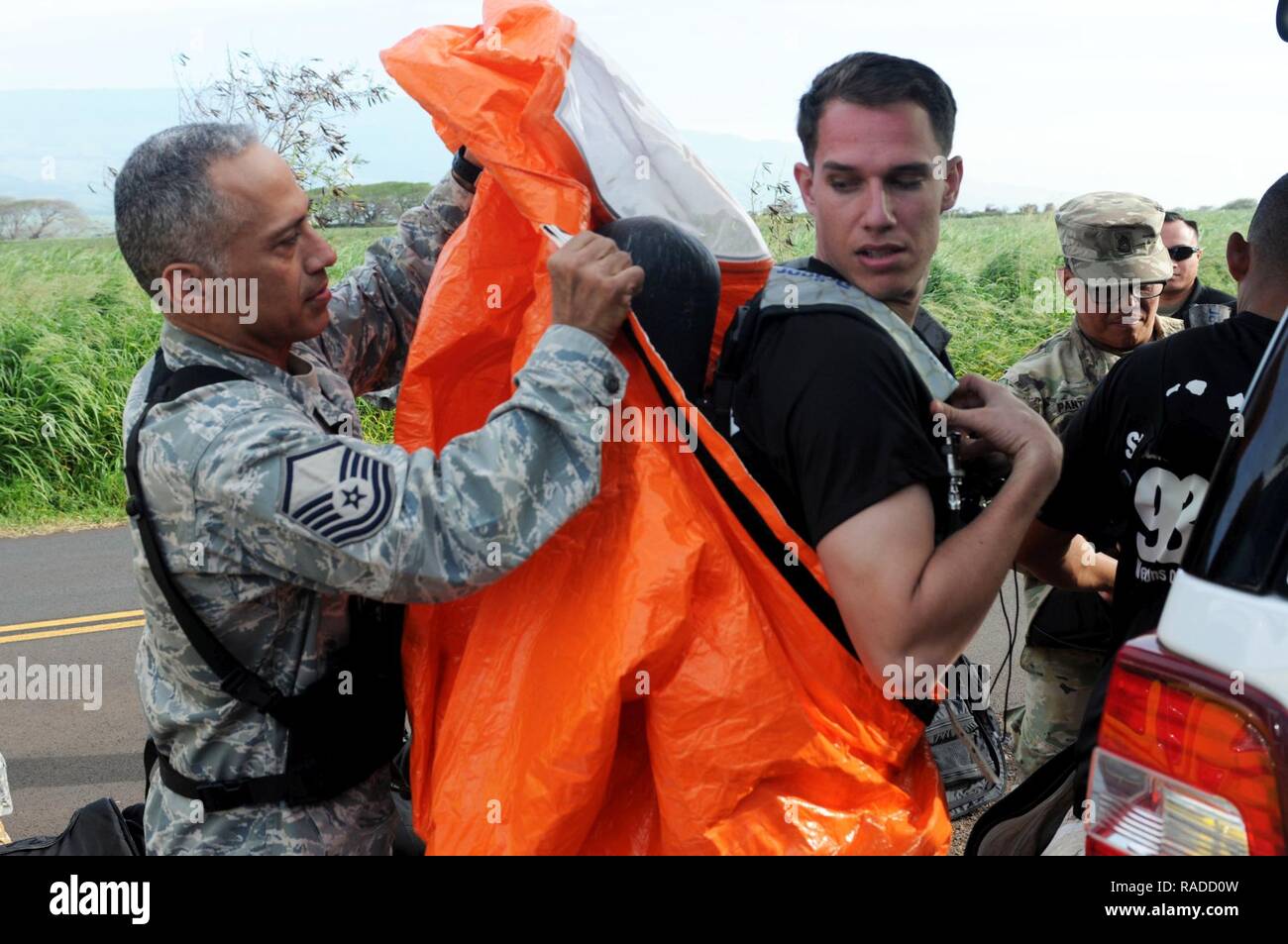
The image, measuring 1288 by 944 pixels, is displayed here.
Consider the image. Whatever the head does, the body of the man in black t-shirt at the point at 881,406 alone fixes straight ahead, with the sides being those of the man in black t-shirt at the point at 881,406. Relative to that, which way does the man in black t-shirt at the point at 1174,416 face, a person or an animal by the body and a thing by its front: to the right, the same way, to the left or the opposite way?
to the left

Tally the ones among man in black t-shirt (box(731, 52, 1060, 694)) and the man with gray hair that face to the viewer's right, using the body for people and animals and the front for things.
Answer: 2

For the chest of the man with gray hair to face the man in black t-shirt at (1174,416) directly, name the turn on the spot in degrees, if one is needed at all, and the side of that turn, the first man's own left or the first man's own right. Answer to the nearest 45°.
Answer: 0° — they already face them

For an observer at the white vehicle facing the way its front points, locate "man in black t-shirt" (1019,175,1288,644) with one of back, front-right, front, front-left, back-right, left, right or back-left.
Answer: front-left

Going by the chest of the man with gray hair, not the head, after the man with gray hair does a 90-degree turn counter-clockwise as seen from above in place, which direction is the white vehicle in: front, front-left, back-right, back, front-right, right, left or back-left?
back-right

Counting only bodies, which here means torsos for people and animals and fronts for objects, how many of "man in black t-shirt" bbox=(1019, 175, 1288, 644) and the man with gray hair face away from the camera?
1

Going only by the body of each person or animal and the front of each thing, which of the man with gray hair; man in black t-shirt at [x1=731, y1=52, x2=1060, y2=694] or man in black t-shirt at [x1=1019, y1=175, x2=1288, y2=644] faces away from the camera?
man in black t-shirt at [x1=1019, y1=175, x2=1288, y2=644]

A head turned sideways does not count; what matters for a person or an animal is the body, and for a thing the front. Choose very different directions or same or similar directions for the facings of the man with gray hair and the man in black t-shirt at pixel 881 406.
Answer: same or similar directions

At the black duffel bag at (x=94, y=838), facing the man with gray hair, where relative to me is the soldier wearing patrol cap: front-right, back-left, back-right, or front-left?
front-left

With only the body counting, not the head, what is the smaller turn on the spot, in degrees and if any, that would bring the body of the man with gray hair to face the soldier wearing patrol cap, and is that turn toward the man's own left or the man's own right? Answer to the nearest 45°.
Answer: approximately 45° to the man's own left

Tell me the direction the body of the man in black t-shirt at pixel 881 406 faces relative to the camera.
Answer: to the viewer's right

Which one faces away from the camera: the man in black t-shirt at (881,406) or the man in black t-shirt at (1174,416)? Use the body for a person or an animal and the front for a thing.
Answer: the man in black t-shirt at (1174,416)

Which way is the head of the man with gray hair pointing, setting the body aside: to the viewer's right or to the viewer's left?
to the viewer's right

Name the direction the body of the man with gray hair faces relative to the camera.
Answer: to the viewer's right

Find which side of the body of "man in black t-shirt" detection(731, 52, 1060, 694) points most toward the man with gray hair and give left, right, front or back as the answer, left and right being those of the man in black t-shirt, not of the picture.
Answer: back

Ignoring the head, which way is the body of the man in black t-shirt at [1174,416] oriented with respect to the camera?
away from the camera

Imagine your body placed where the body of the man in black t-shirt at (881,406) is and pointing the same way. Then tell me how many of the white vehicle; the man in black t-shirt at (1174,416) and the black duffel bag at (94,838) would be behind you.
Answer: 1

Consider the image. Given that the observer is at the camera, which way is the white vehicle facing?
facing away from the viewer and to the right of the viewer
